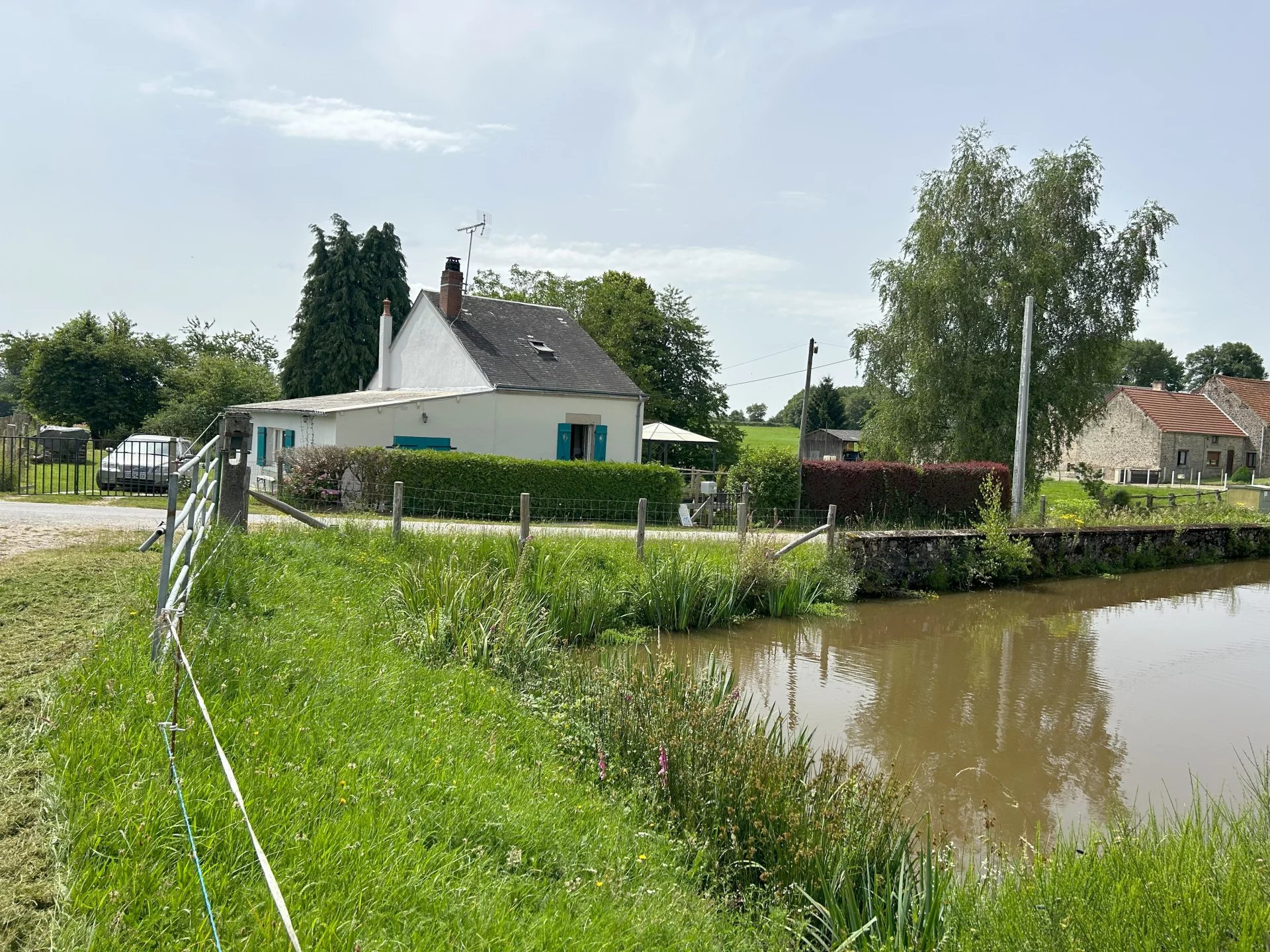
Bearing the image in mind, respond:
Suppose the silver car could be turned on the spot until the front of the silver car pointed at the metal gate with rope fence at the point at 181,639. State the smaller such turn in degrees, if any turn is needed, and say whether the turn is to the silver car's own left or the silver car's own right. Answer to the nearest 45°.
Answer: approximately 45° to the silver car's own left

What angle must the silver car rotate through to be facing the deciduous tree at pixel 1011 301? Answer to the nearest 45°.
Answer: approximately 135° to its left

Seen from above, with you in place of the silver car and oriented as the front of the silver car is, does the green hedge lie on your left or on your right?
on your left

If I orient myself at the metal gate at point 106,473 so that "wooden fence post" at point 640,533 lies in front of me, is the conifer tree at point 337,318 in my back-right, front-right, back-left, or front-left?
back-left

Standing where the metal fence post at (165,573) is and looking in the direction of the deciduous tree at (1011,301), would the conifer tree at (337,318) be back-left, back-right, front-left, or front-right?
front-left

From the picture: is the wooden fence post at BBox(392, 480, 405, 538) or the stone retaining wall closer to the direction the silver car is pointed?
the wooden fence post

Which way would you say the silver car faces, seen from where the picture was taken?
facing the viewer and to the left of the viewer

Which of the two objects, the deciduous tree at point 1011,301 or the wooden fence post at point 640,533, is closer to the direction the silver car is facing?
the wooden fence post

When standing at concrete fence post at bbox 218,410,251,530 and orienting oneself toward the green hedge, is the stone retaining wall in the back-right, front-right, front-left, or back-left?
front-right

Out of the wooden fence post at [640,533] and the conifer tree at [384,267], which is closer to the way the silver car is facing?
the wooden fence post

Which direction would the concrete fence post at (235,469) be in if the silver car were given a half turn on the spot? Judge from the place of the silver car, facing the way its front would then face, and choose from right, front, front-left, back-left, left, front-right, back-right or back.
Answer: back-right

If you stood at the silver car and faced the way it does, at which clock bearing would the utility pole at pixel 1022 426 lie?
The utility pole is roughly at 10 o'clock from the silver car.

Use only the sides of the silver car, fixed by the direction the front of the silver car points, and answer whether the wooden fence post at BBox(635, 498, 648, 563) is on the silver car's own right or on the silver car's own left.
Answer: on the silver car's own left

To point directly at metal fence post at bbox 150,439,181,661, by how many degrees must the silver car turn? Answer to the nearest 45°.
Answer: approximately 45° to its left

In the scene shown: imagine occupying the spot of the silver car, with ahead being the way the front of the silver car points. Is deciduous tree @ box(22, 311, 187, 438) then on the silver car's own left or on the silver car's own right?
on the silver car's own right

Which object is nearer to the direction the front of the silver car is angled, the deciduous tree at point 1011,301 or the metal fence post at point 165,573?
the metal fence post
